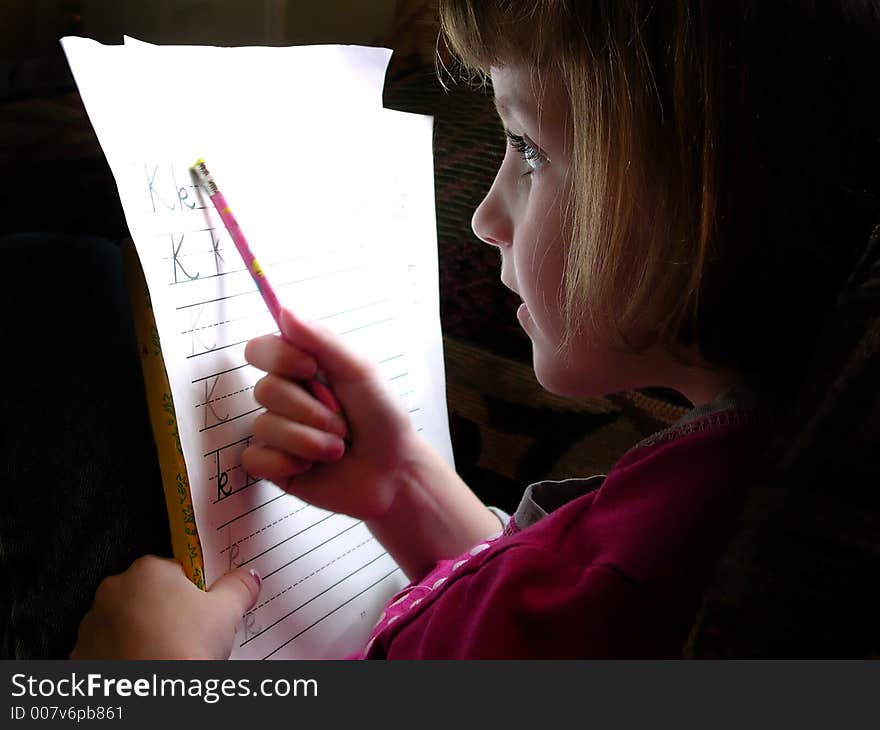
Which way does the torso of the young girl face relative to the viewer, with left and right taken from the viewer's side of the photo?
facing to the left of the viewer

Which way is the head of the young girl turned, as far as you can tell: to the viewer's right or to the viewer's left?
to the viewer's left
